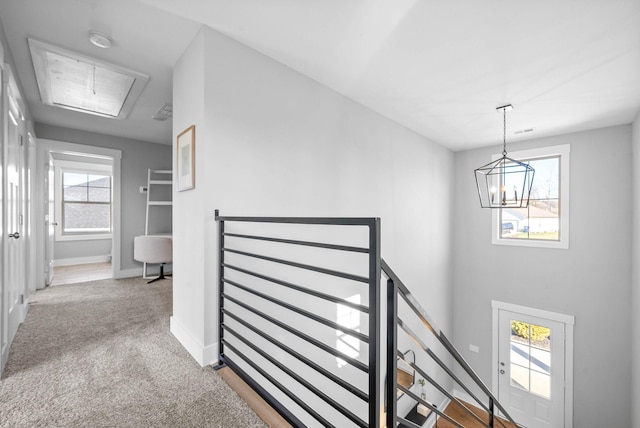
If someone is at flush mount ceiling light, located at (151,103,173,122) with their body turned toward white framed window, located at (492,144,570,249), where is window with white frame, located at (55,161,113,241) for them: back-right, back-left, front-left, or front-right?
back-left

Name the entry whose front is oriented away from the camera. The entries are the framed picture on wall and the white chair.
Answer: the white chair

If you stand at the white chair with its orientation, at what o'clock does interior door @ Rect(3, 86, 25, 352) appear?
The interior door is roughly at 7 o'clock from the white chair.

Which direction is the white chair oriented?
away from the camera

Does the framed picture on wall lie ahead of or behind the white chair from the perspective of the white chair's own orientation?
behind

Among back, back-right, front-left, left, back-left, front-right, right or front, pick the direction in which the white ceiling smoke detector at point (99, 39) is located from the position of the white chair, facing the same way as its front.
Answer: back

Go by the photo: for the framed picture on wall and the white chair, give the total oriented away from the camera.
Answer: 1

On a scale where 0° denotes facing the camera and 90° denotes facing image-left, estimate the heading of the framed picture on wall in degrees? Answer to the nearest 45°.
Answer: approximately 45°
